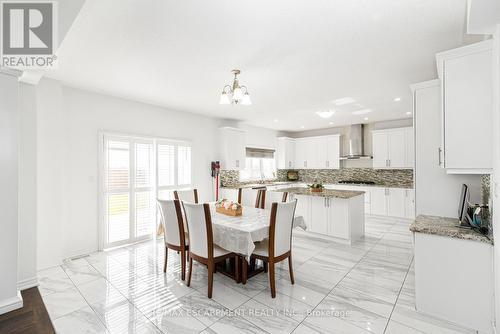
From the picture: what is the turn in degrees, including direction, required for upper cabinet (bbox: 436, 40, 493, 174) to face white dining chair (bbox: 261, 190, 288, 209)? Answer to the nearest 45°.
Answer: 0° — it already faces it

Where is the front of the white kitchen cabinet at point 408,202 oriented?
toward the camera

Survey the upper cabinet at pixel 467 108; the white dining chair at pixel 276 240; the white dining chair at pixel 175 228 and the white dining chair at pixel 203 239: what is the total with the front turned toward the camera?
0

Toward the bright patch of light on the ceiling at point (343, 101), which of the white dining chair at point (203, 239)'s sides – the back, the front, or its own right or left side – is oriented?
front

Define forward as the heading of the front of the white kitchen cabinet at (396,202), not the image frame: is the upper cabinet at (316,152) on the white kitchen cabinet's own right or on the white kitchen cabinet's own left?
on the white kitchen cabinet's own right

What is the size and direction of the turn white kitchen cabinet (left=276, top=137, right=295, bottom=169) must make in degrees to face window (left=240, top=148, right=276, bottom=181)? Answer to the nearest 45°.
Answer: approximately 90° to its right

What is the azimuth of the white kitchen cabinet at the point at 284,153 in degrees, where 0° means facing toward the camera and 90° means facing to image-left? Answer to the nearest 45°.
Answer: approximately 315°

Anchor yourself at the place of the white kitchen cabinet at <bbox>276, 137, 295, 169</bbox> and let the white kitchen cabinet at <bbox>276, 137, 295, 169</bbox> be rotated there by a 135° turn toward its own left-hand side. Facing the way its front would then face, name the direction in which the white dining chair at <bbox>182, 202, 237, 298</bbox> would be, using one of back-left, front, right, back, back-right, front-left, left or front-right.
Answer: back

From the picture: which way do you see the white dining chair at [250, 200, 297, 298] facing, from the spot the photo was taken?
facing away from the viewer and to the left of the viewer

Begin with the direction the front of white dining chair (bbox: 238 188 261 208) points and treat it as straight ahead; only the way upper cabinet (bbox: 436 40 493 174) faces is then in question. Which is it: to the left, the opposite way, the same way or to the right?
to the right

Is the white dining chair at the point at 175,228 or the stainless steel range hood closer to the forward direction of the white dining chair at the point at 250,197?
the white dining chair

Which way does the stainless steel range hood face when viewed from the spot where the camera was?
facing the viewer

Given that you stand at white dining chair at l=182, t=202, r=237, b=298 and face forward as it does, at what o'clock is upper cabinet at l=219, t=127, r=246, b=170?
The upper cabinet is roughly at 11 o'clock from the white dining chair.

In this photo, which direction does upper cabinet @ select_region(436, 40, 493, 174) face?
to the viewer's left

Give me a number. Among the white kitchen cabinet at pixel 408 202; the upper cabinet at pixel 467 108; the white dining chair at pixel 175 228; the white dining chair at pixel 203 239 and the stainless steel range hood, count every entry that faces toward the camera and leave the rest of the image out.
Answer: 2
